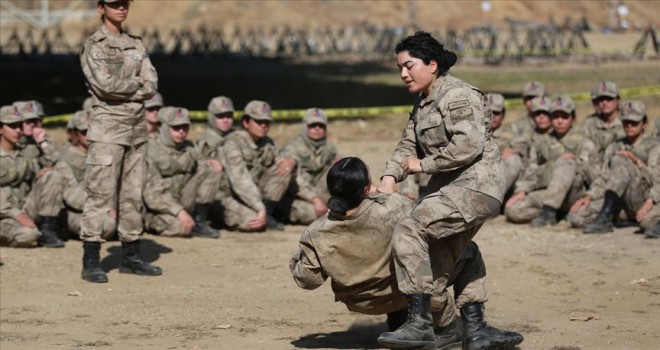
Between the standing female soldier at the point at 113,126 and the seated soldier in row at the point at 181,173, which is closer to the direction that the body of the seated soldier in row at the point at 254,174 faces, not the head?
the standing female soldier

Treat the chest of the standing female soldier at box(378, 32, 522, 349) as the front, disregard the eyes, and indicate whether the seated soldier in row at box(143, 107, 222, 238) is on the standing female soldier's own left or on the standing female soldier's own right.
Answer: on the standing female soldier's own right

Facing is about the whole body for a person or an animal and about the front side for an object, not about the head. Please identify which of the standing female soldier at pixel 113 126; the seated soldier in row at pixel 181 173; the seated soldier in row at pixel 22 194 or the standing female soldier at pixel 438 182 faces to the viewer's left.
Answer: the standing female soldier at pixel 438 182

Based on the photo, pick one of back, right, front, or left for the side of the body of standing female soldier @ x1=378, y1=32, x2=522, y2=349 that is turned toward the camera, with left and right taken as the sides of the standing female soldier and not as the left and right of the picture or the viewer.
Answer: left

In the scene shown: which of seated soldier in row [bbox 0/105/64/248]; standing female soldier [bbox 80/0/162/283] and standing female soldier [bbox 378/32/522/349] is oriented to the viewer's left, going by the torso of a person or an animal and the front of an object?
standing female soldier [bbox 378/32/522/349]
